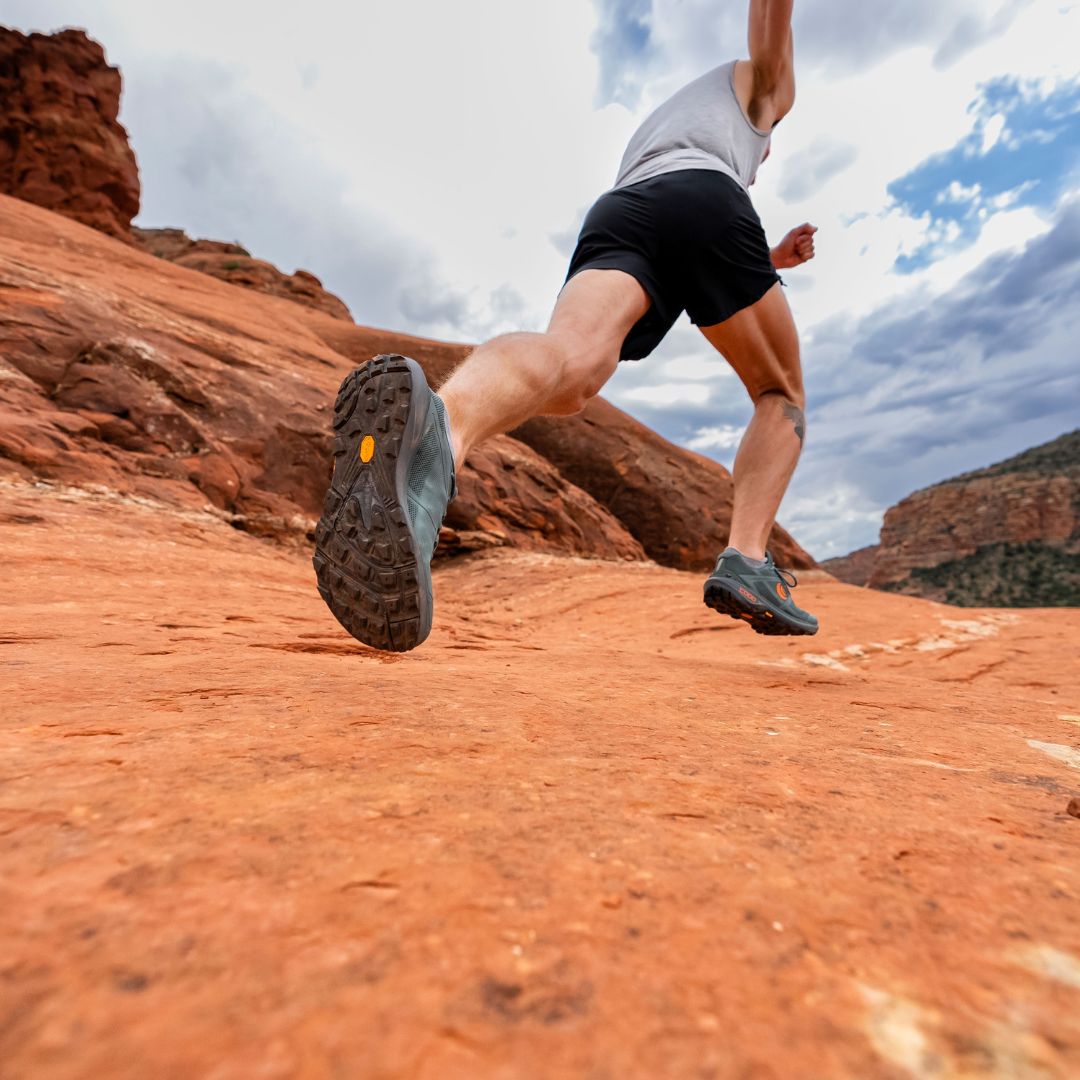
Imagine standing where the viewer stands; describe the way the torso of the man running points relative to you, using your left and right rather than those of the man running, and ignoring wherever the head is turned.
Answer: facing away from the viewer and to the right of the viewer

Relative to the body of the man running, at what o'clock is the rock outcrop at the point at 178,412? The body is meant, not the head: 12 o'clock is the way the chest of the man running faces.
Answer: The rock outcrop is roughly at 9 o'clock from the man running.

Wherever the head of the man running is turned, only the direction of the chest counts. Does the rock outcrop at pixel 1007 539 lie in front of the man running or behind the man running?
in front

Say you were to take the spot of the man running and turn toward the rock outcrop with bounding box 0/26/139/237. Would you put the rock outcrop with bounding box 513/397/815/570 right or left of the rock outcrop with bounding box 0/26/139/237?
right

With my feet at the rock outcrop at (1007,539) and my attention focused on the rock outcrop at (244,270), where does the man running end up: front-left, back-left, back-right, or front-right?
front-left

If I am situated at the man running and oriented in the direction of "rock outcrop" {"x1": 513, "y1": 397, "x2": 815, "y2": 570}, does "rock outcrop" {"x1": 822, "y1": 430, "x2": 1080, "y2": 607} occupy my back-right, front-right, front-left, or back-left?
front-right

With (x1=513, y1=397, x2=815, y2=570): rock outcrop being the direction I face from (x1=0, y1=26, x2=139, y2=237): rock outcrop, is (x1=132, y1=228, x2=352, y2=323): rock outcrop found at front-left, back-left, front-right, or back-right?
front-left

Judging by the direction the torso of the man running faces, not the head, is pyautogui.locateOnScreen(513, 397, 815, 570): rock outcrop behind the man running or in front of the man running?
in front

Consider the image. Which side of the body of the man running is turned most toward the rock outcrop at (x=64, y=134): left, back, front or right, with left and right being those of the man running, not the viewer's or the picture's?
left

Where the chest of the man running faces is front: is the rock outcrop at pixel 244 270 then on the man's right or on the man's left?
on the man's left
